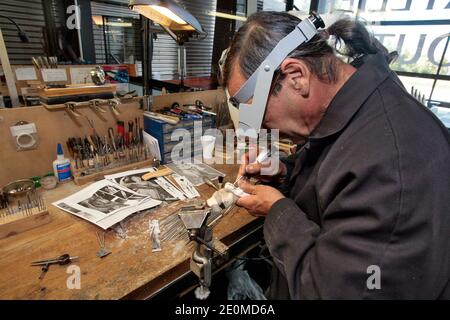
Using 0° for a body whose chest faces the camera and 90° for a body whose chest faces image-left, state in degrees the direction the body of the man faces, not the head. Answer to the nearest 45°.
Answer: approximately 90°

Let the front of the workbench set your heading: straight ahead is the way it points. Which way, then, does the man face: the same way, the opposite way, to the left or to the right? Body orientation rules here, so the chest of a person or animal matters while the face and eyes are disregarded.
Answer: the opposite way

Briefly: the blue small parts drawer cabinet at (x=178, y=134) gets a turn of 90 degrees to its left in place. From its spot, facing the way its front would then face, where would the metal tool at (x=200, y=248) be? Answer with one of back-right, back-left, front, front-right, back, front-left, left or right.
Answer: back-right

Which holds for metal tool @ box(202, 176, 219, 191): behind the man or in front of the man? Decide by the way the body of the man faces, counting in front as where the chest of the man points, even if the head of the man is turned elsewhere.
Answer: in front

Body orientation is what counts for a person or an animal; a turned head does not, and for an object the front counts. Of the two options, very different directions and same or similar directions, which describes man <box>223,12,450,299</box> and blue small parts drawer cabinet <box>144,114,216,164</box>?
very different directions

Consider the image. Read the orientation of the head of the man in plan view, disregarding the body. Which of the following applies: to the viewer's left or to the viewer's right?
to the viewer's left

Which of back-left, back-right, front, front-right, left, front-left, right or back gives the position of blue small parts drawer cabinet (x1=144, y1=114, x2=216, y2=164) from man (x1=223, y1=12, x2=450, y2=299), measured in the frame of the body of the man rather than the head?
front-right

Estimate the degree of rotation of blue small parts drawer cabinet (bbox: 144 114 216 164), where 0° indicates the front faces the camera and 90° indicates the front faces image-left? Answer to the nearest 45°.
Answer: approximately 315°
